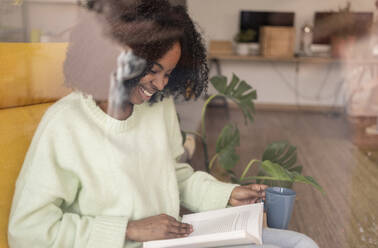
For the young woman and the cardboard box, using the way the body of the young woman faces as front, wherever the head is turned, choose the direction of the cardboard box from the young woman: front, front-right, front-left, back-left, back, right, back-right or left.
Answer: back-left

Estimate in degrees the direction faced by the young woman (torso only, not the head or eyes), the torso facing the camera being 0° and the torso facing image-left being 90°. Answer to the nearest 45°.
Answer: approximately 315°

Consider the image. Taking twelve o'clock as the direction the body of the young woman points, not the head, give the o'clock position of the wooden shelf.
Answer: The wooden shelf is roughly at 8 o'clock from the young woman.

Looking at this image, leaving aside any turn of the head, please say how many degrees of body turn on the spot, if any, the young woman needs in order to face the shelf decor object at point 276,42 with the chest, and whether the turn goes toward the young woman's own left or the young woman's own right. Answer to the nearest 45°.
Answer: approximately 135° to the young woman's own left

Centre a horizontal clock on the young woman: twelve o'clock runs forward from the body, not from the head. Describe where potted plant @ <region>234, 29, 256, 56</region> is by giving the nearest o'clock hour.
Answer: The potted plant is roughly at 8 o'clock from the young woman.
